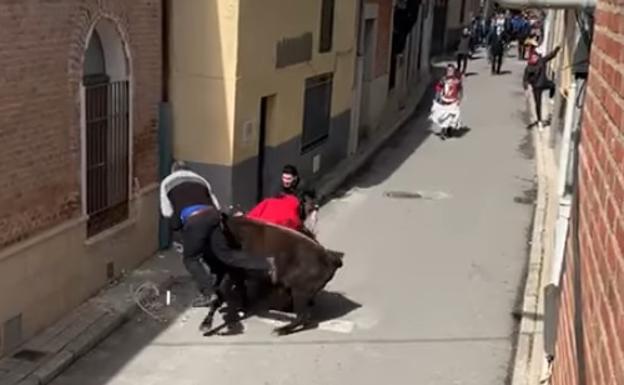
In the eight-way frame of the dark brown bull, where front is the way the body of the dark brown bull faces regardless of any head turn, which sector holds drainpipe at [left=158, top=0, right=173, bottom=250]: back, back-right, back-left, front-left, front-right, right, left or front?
front-right

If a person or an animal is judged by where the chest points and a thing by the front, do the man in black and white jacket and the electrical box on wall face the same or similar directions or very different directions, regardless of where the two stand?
very different directions

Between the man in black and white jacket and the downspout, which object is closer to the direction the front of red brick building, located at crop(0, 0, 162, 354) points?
the man in black and white jacket

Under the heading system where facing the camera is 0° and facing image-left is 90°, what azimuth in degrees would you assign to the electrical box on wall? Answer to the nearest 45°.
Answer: approximately 315°

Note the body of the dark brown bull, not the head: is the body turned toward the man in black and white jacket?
yes

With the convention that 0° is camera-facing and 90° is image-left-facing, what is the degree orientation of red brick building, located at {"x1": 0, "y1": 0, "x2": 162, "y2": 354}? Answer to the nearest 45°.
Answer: approximately 315°

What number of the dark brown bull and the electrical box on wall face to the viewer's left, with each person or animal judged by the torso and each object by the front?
1

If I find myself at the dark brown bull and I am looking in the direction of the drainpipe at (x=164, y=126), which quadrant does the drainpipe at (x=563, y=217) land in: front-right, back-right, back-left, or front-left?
back-right

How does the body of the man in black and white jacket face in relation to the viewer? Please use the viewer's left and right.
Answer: facing away from the viewer and to the left of the viewer

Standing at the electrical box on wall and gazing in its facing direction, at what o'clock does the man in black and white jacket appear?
The man in black and white jacket is roughly at 2 o'clock from the electrical box on wall.
